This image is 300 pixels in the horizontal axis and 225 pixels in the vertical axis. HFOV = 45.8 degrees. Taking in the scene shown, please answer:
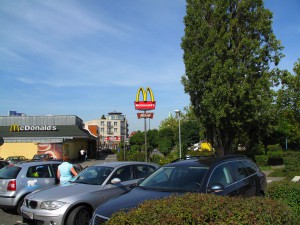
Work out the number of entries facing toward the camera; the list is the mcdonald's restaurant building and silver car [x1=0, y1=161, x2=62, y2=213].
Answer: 1

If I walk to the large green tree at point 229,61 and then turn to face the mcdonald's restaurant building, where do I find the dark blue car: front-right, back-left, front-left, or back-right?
back-left

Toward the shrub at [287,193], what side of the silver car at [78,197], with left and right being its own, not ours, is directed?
left

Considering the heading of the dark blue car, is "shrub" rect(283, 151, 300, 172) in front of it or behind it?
behind

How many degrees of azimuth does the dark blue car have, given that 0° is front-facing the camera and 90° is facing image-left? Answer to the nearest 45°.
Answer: approximately 45°

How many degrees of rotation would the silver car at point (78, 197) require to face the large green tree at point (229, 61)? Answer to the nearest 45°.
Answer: approximately 180°

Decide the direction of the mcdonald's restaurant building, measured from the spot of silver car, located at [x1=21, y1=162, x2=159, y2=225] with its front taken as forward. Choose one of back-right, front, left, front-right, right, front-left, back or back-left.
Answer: back-right

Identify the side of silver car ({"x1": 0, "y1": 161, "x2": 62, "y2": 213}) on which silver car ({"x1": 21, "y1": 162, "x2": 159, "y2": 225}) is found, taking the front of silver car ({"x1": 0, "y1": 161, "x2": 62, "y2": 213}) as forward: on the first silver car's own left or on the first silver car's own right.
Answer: on the first silver car's own right

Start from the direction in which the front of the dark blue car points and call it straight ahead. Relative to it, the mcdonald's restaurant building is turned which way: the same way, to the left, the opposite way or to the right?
to the left

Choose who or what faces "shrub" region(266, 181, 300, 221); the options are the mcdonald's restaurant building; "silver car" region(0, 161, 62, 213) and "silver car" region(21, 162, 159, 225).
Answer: the mcdonald's restaurant building

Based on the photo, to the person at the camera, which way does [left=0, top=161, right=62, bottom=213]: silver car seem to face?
facing away from the viewer and to the right of the viewer
